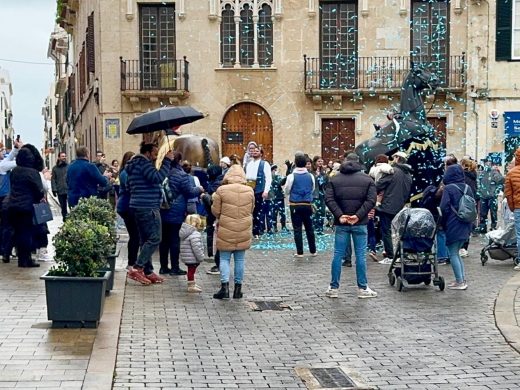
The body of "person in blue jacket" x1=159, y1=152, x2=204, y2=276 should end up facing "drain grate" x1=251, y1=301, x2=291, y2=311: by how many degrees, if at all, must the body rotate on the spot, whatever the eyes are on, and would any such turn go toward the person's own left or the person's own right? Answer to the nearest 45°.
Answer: approximately 45° to the person's own right

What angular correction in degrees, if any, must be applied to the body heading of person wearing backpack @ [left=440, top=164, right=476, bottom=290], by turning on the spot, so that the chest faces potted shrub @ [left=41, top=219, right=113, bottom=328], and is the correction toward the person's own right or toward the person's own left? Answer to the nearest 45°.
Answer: approximately 90° to the person's own left

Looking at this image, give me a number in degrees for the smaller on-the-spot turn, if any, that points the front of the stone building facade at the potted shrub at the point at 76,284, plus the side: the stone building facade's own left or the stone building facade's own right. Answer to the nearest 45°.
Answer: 0° — it already faces it

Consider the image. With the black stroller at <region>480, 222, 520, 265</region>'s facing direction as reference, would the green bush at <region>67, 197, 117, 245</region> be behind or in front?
in front

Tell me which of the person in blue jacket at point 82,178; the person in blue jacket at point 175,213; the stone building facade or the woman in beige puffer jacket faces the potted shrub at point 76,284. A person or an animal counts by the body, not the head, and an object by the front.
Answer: the stone building facade

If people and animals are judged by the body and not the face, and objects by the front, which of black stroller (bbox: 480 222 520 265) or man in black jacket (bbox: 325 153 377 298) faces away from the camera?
the man in black jacket

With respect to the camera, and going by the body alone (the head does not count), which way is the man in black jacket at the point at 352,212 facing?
away from the camera

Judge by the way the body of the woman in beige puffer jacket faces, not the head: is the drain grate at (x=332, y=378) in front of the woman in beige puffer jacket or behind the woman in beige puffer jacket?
behind

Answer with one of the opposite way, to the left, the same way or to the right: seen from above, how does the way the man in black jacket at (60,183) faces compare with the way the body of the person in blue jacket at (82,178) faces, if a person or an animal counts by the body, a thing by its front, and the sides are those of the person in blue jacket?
to the right

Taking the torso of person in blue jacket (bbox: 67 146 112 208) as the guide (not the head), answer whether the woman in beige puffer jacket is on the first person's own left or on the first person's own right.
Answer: on the first person's own right

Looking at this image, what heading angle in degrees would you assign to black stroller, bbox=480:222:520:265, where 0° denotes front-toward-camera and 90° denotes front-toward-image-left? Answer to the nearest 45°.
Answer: approximately 90°
